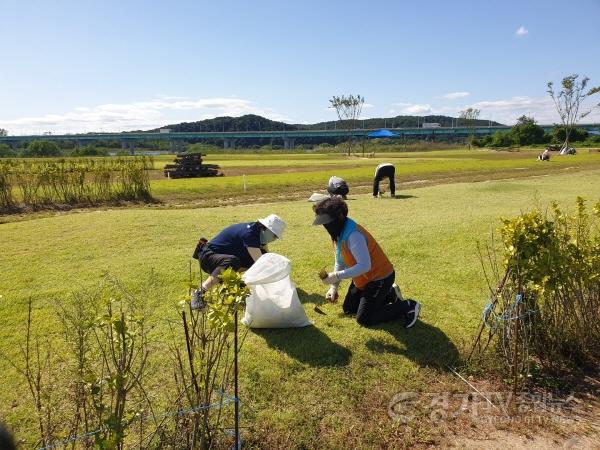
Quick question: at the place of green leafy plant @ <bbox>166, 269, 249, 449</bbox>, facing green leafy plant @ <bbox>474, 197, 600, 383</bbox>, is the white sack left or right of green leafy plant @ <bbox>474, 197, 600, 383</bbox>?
left

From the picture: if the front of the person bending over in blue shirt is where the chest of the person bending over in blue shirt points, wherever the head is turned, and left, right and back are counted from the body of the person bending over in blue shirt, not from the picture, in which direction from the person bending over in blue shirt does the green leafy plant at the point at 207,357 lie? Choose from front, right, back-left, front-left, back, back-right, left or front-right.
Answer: right

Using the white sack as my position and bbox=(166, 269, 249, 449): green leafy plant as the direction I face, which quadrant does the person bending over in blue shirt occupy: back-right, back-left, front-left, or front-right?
back-right

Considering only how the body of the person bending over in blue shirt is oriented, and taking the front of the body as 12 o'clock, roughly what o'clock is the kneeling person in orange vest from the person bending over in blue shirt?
The kneeling person in orange vest is roughly at 1 o'clock from the person bending over in blue shirt.

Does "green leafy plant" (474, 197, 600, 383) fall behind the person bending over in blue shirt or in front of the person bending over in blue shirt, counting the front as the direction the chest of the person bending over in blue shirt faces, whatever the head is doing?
in front

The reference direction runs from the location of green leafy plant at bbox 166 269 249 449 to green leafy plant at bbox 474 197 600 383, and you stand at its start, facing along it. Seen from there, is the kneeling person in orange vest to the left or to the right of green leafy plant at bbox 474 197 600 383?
left

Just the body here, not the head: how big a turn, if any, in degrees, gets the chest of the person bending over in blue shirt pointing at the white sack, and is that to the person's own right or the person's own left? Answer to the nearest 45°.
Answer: approximately 45° to the person's own right

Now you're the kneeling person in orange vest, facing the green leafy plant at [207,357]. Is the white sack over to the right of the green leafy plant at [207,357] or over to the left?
right

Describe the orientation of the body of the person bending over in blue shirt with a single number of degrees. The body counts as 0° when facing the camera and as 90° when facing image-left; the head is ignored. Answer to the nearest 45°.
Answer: approximately 270°
